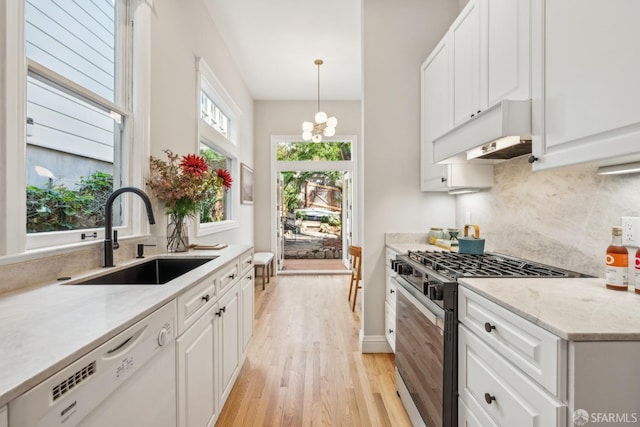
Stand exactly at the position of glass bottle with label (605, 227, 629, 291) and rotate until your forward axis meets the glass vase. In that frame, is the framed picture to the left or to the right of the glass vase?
right

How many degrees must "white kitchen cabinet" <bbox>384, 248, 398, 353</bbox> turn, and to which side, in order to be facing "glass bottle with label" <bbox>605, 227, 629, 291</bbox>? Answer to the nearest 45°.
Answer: approximately 135° to its left

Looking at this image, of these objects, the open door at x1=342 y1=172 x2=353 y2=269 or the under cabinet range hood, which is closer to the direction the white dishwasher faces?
the under cabinet range hood

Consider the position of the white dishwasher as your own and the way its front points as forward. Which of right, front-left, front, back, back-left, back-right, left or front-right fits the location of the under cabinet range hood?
front-left

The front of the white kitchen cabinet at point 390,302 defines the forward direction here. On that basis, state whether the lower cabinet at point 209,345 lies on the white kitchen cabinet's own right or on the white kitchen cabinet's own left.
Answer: on the white kitchen cabinet's own left

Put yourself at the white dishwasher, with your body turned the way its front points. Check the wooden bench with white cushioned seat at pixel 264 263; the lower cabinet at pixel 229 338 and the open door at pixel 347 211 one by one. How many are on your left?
3

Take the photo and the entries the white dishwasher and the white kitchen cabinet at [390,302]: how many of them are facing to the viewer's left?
1

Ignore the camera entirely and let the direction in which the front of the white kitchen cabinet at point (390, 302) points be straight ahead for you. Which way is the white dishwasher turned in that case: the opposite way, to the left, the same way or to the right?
the opposite way

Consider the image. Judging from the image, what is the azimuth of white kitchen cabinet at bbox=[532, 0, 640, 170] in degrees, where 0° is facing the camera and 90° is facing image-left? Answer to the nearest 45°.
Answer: approximately 45°

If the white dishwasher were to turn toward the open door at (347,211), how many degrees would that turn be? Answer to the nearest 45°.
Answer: approximately 90° to its left

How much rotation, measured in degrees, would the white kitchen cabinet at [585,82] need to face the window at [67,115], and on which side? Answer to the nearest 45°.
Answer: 0° — it already faces it

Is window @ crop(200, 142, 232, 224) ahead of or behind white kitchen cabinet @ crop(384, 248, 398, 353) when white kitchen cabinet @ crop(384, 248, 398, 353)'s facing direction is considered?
ahead

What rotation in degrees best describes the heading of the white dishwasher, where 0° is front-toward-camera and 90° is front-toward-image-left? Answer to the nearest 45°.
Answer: approximately 315°

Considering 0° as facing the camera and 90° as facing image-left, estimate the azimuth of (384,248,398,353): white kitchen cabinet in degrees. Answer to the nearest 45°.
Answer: approximately 90°

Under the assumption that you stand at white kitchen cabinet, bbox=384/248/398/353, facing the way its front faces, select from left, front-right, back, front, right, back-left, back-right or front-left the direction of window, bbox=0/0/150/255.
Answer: front-left
